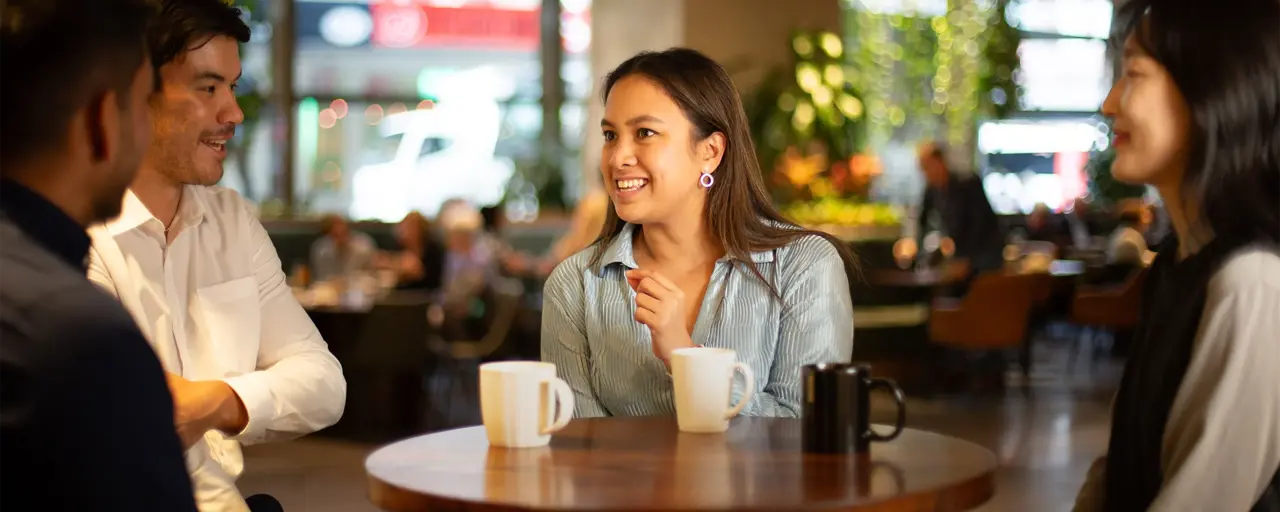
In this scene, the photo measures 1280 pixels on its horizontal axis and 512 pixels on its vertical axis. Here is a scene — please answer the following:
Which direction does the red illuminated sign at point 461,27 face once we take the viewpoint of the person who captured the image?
facing the viewer

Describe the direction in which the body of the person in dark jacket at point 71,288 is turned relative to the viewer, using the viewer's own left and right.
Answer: facing away from the viewer and to the right of the viewer

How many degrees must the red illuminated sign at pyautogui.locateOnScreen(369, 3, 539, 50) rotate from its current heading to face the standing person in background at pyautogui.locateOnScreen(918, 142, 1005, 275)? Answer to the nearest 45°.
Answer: approximately 45° to its left

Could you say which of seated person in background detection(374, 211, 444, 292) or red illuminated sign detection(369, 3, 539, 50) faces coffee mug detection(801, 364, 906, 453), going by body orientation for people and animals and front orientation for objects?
the red illuminated sign

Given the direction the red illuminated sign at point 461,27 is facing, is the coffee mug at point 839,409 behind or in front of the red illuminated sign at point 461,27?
in front

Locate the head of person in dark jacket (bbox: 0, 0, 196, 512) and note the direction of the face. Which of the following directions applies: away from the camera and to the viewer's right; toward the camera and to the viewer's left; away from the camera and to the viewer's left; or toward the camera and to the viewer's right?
away from the camera and to the viewer's right

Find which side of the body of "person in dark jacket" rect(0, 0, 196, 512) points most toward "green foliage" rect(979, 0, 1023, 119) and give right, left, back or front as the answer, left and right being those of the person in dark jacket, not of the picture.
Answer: front

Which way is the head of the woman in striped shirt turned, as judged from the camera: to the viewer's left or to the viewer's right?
to the viewer's left

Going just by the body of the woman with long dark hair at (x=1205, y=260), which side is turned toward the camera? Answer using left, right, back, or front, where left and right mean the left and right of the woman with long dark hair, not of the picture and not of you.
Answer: left

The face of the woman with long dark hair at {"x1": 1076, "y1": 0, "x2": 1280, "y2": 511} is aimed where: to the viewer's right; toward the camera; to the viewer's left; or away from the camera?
to the viewer's left

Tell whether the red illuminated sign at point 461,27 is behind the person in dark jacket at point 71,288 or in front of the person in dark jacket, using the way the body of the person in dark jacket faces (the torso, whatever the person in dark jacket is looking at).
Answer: in front

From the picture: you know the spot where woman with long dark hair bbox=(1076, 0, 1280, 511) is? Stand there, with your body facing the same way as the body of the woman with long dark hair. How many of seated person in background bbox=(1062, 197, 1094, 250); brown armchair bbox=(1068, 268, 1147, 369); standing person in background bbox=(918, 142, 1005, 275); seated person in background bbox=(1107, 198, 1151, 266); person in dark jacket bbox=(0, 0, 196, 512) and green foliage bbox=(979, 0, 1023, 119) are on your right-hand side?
5

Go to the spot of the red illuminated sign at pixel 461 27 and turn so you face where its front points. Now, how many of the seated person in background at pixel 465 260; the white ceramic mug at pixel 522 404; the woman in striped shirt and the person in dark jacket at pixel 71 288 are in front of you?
4
